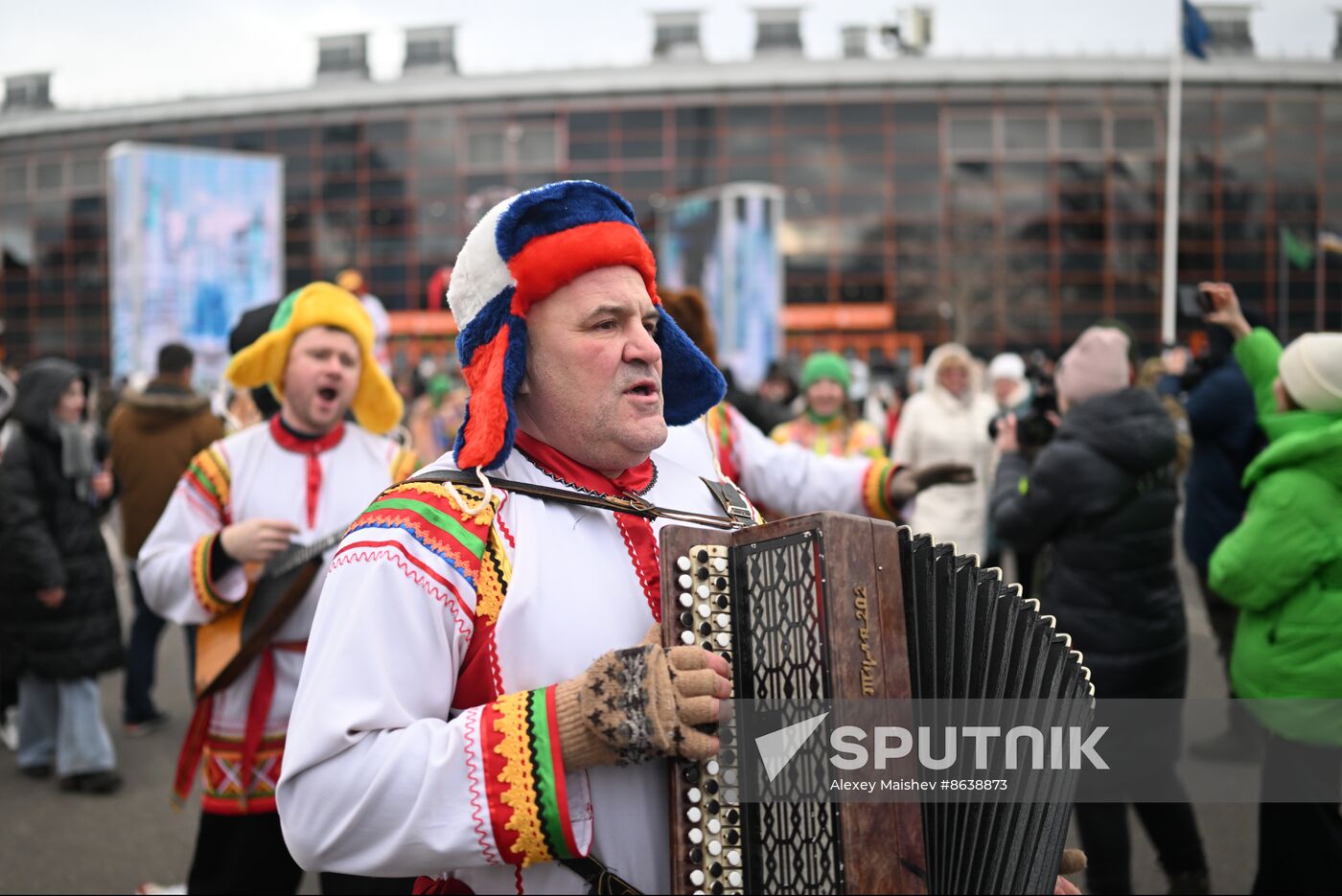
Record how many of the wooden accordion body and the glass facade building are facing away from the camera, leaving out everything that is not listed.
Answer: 0

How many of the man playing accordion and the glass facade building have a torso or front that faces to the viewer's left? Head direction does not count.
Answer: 0

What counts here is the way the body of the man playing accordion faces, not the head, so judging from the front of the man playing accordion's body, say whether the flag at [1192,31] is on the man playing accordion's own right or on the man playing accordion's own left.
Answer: on the man playing accordion's own left

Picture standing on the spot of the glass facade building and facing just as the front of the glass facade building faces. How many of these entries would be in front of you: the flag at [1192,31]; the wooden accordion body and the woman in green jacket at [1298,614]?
3

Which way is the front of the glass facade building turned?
toward the camera

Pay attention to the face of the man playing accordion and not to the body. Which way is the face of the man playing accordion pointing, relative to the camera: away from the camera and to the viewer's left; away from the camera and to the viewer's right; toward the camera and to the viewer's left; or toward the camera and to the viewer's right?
toward the camera and to the viewer's right

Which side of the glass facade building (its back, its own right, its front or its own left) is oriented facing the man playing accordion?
front

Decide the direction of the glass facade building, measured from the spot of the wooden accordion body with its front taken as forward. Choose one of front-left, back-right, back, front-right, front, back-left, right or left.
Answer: back-left

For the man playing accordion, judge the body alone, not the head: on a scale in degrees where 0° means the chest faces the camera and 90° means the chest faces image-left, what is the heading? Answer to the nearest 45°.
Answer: approximately 315°

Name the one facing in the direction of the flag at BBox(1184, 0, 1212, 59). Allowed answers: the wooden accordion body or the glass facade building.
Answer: the glass facade building

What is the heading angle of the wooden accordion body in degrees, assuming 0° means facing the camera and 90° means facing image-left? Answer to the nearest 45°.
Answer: approximately 315°

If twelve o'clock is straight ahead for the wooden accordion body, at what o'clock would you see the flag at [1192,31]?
The flag is roughly at 8 o'clock from the wooden accordion body.
